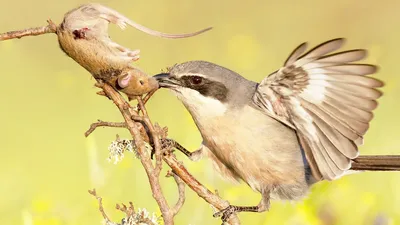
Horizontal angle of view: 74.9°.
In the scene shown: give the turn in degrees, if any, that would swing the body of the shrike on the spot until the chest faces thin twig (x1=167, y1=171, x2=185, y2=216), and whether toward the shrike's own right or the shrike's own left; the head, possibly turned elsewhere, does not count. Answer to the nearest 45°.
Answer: approximately 45° to the shrike's own left

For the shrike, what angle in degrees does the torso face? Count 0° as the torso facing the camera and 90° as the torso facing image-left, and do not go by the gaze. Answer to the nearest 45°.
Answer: approximately 90°
